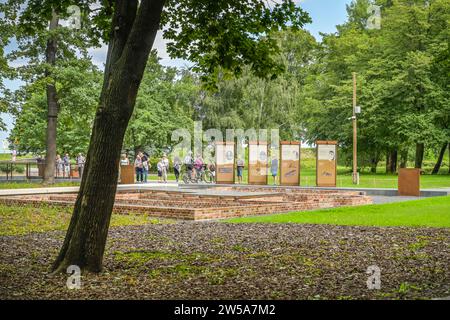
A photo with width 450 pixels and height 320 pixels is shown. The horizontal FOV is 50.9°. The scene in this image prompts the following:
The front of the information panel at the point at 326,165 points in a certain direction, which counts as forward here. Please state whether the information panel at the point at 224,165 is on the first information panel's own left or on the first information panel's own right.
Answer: on the first information panel's own right

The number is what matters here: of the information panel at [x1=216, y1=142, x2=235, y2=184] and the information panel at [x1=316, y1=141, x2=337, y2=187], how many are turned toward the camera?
2

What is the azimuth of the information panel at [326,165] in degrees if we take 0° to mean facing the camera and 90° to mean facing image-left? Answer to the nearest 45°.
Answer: approximately 0°

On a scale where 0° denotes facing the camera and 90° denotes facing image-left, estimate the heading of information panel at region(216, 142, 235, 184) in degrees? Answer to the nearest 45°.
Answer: approximately 0°

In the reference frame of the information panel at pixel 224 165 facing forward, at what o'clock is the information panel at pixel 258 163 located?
the information panel at pixel 258 163 is roughly at 10 o'clock from the information panel at pixel 224 165.

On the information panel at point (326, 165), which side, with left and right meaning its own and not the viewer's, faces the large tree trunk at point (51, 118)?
right

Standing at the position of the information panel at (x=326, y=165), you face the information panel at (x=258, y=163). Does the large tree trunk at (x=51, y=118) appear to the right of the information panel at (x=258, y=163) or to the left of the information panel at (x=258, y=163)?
left
